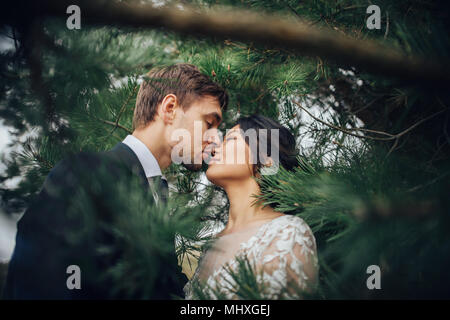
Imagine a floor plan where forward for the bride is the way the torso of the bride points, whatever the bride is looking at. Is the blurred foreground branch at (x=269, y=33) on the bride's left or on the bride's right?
on the bride's left

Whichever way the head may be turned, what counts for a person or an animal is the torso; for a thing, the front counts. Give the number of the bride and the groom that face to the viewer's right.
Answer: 1

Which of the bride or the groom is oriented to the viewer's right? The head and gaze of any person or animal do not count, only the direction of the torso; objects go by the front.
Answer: the groom

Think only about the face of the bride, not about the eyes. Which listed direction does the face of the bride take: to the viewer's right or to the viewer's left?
to the viewer's left

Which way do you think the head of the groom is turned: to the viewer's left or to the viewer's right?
to the viewer's right

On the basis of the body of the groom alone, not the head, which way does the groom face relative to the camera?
to the viewer's right

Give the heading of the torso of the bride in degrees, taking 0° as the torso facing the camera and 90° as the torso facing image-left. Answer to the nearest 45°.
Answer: approximately 45°
